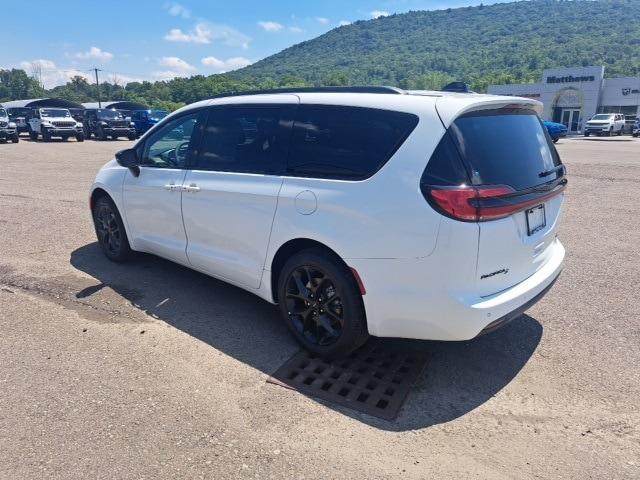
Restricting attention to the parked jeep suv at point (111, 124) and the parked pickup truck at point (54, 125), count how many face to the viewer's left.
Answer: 0

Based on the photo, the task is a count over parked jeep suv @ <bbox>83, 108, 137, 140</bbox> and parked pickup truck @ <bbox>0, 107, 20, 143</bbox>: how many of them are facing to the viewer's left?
0

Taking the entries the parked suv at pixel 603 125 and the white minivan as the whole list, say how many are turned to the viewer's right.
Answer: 0

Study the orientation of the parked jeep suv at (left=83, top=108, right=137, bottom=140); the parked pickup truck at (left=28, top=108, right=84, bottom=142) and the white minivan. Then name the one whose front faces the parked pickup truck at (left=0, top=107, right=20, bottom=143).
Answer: the white minivan

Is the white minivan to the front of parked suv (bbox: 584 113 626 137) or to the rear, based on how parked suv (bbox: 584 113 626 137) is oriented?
to the front

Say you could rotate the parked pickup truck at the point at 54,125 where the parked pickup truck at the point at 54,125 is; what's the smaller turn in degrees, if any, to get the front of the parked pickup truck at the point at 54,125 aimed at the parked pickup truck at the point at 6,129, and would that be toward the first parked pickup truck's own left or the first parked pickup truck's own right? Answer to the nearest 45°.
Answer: approximately 90° to the first parked pickup truck's own right

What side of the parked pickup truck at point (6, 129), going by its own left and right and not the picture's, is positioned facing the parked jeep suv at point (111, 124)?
left

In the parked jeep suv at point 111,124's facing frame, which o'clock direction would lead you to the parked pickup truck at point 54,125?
the parked pickup truck at point 54,125 is roughly at 4 o'clock from the parked jeep suv at point 111,124.

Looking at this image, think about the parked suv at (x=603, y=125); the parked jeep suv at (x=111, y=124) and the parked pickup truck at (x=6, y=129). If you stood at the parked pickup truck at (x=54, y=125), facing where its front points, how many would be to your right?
1

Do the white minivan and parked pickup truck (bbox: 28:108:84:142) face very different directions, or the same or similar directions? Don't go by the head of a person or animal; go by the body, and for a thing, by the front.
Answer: very different directions
